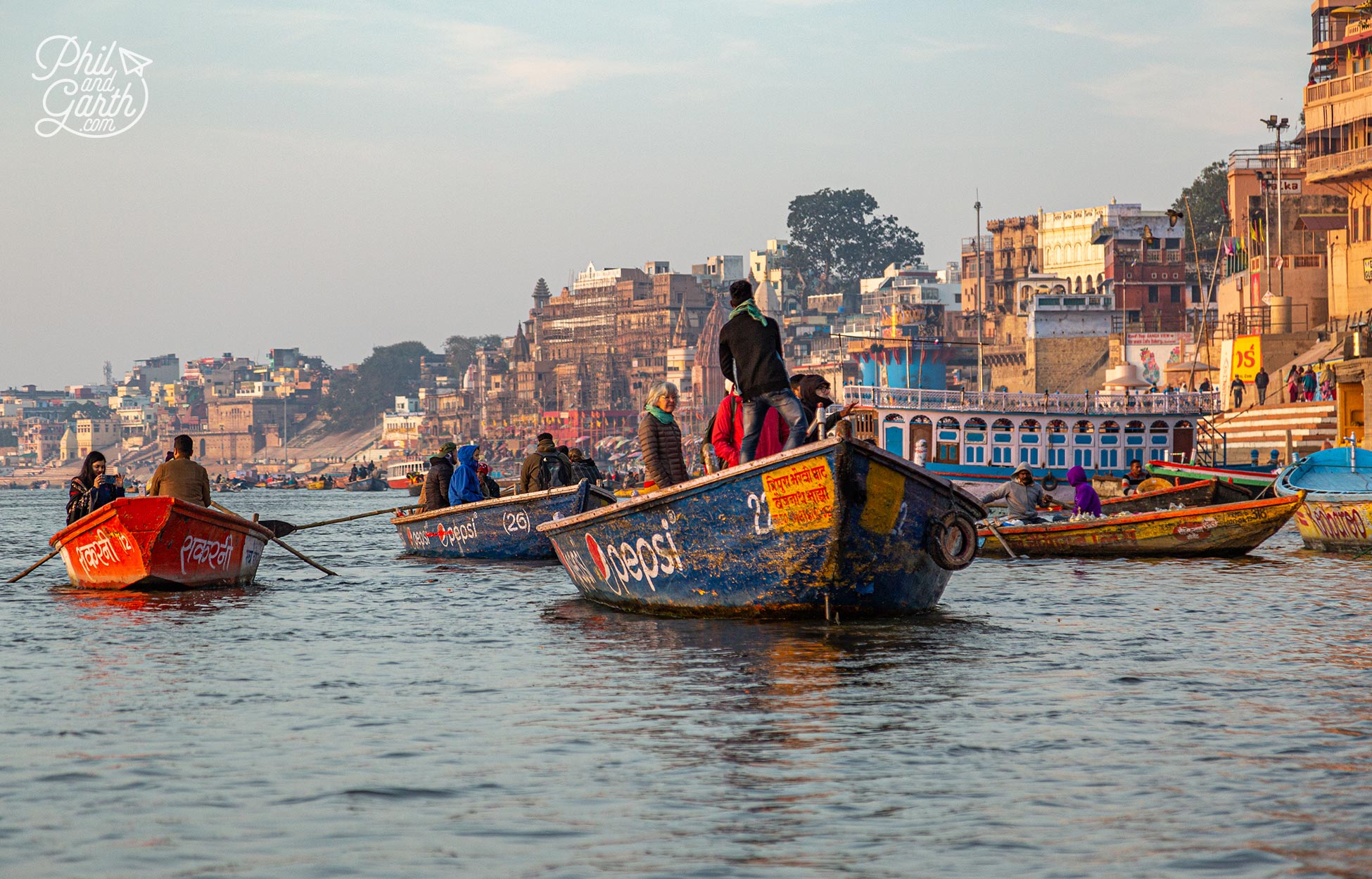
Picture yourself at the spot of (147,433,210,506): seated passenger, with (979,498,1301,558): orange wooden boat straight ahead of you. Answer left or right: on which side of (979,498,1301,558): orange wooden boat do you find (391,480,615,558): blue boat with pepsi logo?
left

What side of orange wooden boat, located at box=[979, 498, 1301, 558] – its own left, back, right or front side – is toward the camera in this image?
right

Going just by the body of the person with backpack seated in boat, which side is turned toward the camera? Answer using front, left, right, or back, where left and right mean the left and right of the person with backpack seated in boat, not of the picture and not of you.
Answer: back

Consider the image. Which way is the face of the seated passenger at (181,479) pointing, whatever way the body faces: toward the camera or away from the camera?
away from the camera

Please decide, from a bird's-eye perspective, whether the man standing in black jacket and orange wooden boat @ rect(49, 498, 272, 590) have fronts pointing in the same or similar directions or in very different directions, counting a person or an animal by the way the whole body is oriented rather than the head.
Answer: very different directions

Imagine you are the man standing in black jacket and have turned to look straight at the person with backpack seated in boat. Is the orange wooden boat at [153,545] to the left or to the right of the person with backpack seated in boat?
left

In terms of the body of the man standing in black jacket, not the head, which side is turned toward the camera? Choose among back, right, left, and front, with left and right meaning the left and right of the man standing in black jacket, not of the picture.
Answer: back

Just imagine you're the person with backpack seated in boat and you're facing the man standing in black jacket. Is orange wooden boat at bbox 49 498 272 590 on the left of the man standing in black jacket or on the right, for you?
right
